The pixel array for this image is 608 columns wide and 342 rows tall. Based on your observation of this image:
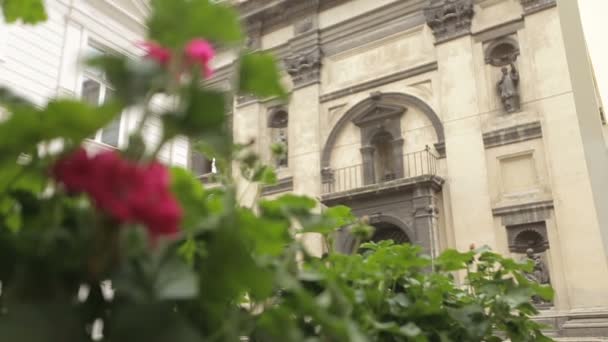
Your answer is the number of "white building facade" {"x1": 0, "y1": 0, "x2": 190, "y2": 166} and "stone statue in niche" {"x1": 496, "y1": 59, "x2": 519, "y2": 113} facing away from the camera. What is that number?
0

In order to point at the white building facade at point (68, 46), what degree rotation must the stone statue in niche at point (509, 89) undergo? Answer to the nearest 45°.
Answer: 0° — it already faces it

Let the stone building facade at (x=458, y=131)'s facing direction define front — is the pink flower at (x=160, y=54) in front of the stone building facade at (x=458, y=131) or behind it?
in front

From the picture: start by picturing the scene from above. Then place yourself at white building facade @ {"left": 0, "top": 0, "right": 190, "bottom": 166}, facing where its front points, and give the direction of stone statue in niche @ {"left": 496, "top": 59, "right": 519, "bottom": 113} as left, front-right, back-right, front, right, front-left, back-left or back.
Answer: front-left

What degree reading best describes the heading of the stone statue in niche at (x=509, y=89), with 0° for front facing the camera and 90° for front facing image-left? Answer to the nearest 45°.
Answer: approximately 45°

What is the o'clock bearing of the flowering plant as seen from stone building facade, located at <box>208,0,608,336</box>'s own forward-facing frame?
The flowering plant is roughly at 11 o'clock from the stone building facade.

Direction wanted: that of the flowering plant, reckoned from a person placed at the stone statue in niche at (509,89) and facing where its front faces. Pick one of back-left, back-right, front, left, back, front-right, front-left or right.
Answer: front-left

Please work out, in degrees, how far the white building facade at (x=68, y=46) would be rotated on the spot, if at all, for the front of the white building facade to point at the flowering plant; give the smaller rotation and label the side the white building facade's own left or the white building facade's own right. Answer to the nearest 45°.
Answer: approximately 45° to the white building facade's own right

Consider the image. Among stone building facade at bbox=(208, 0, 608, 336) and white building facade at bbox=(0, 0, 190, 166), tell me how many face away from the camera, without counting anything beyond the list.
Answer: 0

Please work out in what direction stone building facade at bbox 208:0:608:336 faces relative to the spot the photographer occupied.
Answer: facing the viewer and to the left of the viewer

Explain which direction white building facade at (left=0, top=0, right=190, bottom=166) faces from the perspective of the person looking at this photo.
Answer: facing the viewer and to the right of the viewer
